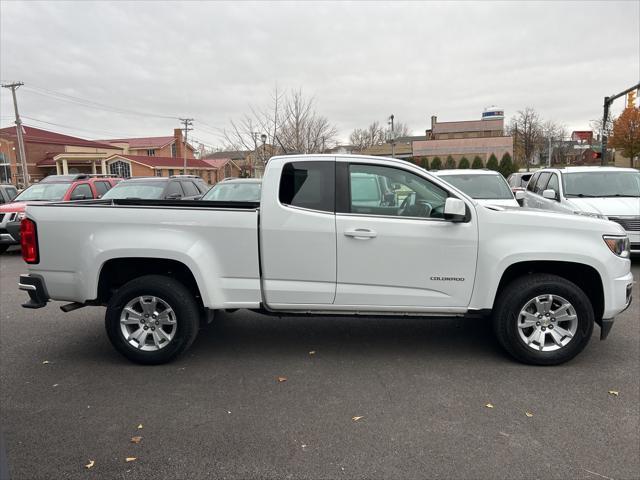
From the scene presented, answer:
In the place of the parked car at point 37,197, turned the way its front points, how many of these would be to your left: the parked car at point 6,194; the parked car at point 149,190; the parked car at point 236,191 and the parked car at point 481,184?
3

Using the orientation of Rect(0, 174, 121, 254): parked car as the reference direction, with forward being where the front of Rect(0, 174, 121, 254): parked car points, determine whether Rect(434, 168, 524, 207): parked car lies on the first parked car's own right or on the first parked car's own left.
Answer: on the first parked car's own left

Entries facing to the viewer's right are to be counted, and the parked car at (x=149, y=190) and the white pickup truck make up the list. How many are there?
1

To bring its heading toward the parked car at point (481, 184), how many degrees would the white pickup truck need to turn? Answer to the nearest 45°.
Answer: approximately 45° to its left

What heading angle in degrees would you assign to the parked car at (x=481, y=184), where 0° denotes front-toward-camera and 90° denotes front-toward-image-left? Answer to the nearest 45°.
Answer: approximately 0°

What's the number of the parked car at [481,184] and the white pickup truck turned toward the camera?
1

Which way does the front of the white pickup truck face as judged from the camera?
facing to the right of the viewer

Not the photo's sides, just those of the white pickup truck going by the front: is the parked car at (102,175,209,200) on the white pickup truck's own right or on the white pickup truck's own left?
on the white pickup truck's own left

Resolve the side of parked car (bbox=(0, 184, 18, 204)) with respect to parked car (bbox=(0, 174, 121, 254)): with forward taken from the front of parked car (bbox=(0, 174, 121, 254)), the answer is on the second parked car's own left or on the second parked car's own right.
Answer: on the second parked car's own right

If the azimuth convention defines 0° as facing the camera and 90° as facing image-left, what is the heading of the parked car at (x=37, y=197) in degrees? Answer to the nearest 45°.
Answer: approximately 45°

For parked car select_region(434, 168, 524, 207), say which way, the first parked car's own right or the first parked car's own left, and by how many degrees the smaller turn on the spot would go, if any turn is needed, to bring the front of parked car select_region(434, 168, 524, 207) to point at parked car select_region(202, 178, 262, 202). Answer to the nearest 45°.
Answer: approximately 90° to the first parked car's own right
